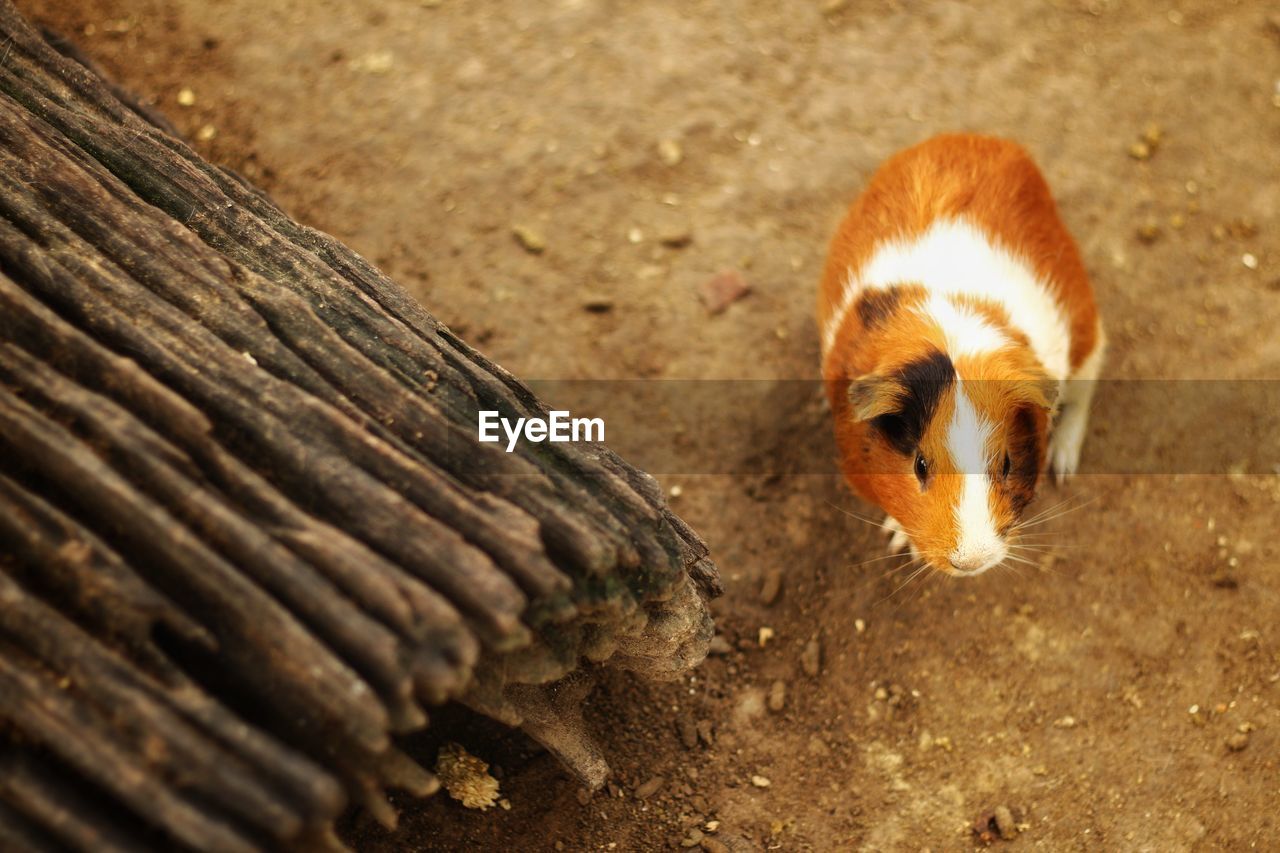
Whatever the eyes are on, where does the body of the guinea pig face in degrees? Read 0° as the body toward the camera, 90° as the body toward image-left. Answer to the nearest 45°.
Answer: approximately 0°

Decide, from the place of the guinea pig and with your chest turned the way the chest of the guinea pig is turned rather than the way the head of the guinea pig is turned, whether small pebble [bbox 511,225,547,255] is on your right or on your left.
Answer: on your right

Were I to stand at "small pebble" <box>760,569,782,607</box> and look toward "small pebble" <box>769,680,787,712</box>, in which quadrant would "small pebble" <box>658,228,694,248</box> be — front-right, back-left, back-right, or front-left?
back-right
